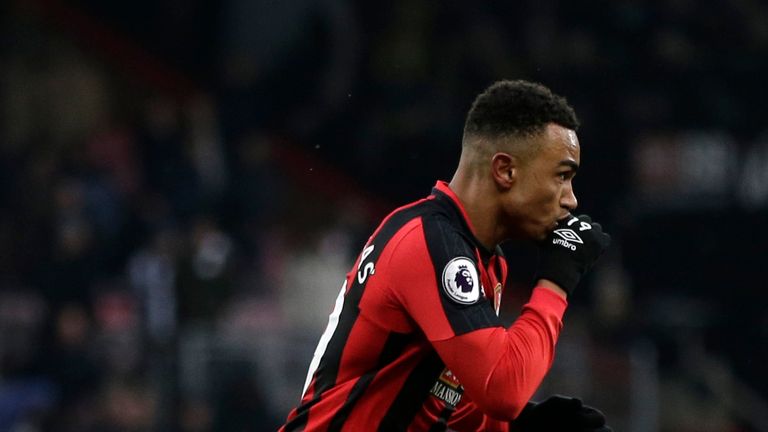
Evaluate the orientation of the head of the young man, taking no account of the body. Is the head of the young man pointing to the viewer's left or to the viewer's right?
to the viewer's right

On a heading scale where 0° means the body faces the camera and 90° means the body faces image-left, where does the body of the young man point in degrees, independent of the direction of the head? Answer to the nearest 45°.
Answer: approximately 270°
